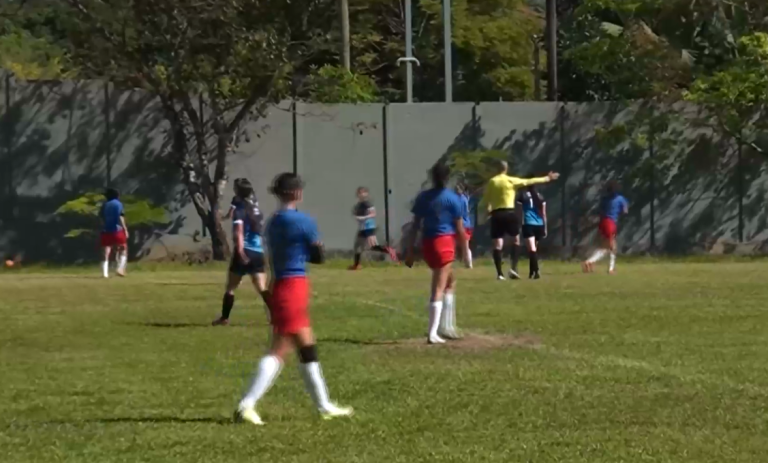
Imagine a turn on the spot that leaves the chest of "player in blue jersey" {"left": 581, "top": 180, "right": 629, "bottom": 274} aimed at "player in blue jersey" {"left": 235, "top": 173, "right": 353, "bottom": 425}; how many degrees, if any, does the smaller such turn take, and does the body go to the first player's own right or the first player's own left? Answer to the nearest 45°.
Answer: approximately 135° to the first player's own right

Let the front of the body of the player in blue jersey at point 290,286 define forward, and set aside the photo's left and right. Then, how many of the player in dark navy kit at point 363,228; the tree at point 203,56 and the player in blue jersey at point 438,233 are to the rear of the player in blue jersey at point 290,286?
0

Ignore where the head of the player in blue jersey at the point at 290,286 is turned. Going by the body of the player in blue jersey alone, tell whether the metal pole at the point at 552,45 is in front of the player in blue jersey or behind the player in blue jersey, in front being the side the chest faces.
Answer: in front

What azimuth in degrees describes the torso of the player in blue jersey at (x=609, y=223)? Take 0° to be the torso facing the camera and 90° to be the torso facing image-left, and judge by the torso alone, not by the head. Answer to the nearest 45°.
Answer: approximately 225°

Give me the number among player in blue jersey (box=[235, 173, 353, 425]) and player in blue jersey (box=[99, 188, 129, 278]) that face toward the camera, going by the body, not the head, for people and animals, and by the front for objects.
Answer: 0

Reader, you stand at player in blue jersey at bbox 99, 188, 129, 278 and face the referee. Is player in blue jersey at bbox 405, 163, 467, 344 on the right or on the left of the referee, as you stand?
right

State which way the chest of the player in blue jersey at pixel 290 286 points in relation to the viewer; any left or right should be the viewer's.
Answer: facing away from the viewer and to the right of the viewer

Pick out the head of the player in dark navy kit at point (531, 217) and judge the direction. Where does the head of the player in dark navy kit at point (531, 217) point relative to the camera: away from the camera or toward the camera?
away from the camera

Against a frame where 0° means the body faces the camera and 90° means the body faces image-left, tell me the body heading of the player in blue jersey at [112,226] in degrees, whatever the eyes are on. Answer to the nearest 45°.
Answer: approximately 180°

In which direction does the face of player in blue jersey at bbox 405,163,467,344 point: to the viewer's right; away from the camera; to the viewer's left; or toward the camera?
away from the camera
